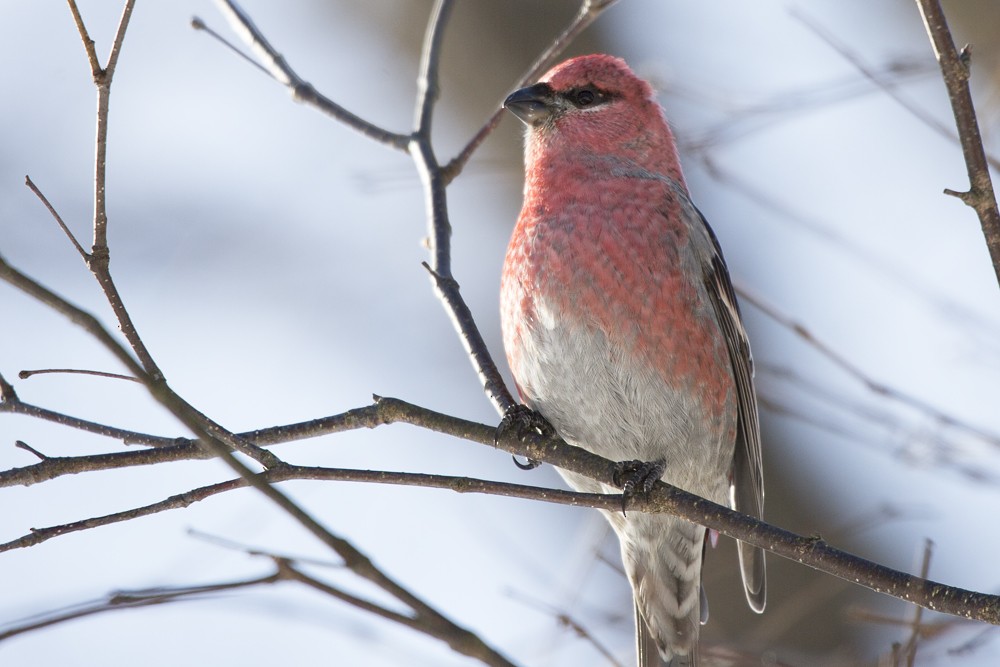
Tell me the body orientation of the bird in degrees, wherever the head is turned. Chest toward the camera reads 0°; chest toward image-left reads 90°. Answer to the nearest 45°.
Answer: approximately 45°
